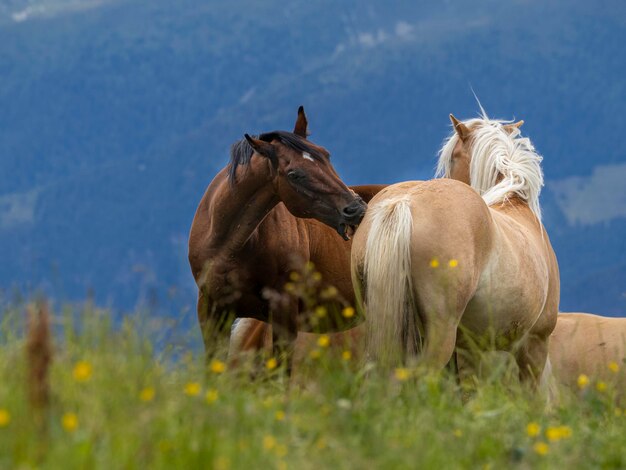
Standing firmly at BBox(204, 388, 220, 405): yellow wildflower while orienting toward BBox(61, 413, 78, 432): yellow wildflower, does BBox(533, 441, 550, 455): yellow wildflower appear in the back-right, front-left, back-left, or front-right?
back-left

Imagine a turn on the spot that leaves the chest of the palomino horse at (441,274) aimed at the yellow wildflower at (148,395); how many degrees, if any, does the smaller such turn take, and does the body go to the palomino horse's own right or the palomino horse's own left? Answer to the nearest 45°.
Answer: approximately 180°

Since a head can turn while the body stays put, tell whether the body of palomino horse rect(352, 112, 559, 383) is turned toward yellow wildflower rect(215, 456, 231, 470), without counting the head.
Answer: no

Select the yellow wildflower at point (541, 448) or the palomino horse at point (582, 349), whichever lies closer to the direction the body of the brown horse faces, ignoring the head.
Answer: the yellow wildflower

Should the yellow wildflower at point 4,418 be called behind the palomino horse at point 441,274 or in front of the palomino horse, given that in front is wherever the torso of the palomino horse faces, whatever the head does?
behind

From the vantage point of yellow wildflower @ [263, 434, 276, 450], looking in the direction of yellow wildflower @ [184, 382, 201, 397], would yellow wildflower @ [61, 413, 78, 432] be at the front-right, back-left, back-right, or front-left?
front-left

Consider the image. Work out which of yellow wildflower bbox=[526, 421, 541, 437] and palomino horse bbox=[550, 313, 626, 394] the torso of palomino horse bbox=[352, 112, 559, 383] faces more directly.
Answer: the palomino horse

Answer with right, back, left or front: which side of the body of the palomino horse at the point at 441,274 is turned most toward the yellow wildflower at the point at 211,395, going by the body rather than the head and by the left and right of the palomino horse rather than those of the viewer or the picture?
back

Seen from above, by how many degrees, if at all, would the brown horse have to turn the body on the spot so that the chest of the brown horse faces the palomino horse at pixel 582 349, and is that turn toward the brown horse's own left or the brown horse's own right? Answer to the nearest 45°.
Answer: approximately 180°

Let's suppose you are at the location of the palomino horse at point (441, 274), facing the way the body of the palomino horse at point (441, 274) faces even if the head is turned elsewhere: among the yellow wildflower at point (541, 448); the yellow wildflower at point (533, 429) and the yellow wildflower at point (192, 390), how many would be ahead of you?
0

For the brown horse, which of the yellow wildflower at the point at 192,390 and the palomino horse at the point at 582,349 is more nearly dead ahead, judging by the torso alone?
the yellow wildflower

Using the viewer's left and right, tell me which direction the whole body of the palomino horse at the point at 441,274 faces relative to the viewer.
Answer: facing away from the viewer and to the right of the viewer

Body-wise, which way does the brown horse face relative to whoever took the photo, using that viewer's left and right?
facing the viewer and to the left of the viewer

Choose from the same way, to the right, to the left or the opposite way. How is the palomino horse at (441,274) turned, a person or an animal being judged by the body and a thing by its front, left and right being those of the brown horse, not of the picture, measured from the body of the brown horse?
the opposite way

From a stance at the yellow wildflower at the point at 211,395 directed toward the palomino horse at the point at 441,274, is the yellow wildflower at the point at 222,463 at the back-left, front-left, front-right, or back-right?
back-right
